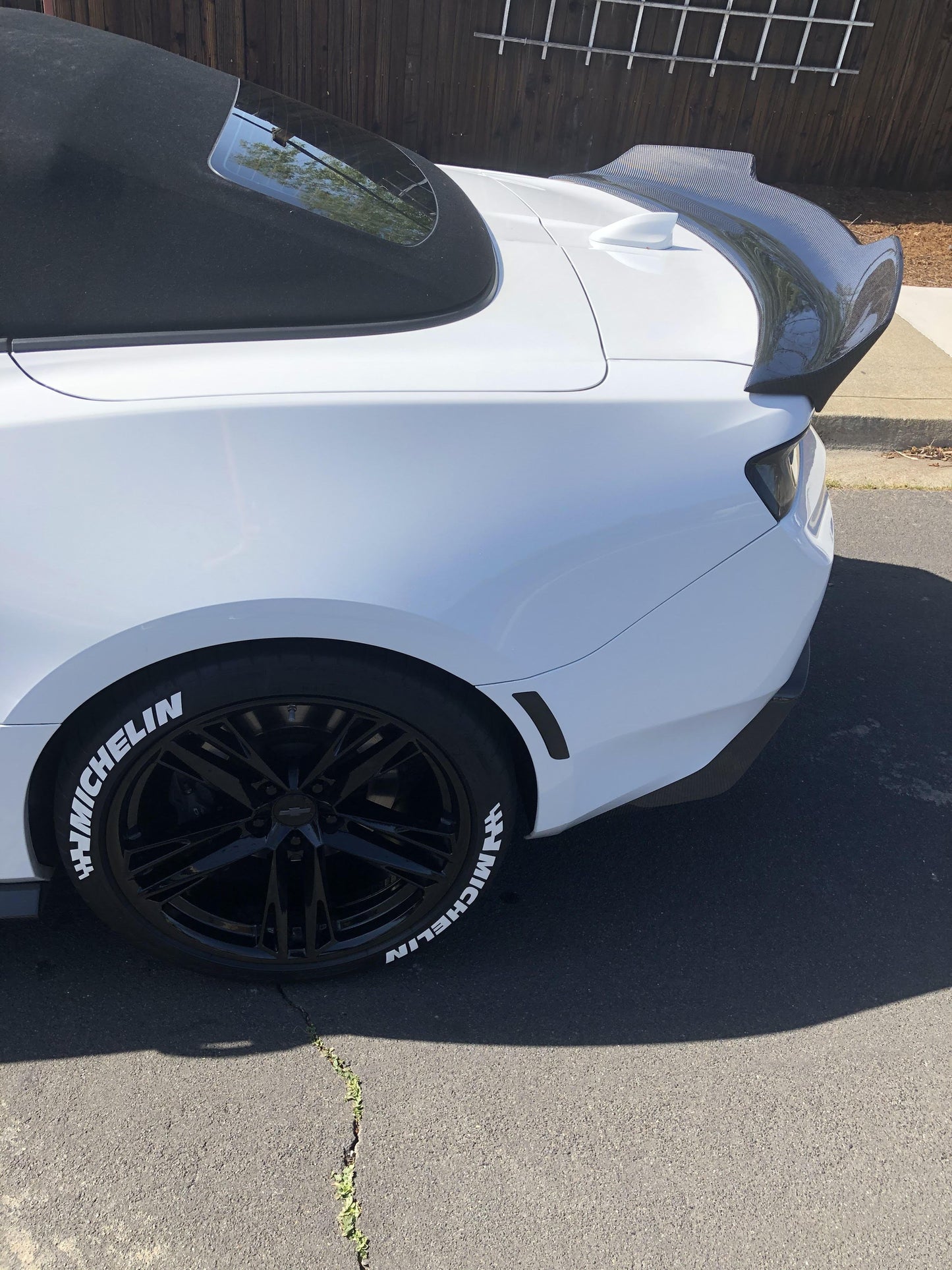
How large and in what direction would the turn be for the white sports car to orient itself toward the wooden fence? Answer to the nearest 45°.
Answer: approximately 90° to its right

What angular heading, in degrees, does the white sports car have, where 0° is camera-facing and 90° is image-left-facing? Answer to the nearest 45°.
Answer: approximately 90°

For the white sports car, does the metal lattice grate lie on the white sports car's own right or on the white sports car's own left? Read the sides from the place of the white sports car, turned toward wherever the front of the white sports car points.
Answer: on the white sports car's own right
